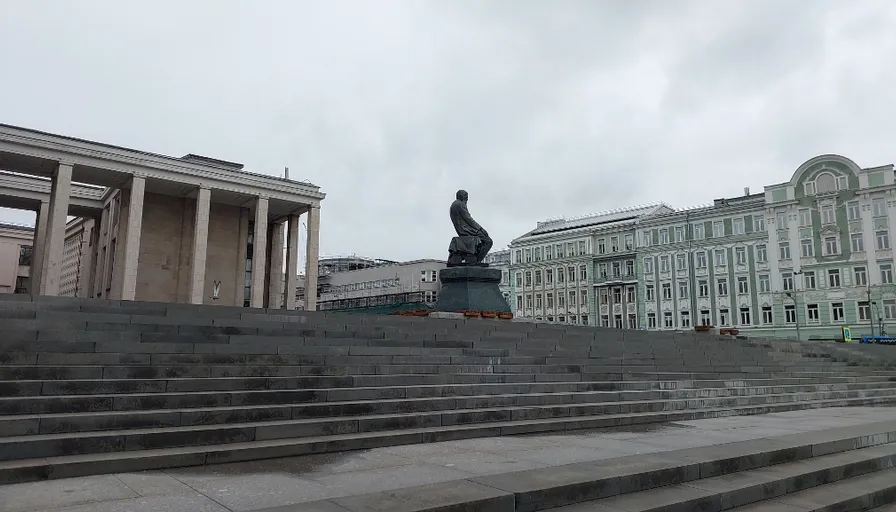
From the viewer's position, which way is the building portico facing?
facing the viewer and to the right of the viewer

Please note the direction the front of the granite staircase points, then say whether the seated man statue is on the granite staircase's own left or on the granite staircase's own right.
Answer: on the granite staircase's own left

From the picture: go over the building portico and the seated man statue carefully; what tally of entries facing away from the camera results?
0

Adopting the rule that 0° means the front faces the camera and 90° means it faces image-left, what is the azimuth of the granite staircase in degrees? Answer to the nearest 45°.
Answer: approximately 315°

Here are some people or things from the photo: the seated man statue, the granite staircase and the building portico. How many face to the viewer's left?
0

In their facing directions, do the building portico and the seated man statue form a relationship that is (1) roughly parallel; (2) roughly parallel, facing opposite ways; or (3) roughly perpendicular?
roughly parallel

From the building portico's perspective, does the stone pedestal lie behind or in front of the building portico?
in front
